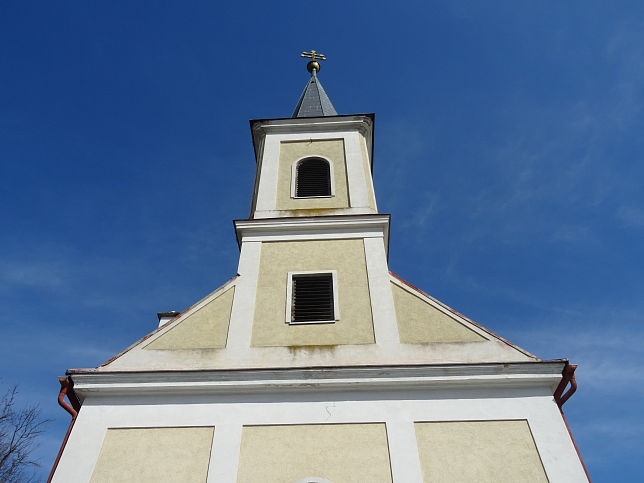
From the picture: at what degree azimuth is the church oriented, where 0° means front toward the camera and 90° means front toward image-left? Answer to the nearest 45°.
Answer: approximately 0°
